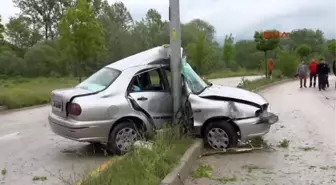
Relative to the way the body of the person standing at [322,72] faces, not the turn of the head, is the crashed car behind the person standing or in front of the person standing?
in front

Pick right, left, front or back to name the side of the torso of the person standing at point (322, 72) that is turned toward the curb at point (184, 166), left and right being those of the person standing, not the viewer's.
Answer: front

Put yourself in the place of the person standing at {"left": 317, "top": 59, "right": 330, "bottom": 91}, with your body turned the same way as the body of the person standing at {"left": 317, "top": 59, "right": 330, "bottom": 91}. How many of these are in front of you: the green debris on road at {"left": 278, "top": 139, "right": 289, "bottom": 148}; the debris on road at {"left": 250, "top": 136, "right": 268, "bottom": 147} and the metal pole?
3

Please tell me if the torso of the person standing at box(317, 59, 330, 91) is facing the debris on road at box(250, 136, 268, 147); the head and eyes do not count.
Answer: yes

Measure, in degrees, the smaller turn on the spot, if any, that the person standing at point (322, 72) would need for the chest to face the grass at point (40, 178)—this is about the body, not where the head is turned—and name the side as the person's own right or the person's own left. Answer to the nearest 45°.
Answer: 0° — they already face it

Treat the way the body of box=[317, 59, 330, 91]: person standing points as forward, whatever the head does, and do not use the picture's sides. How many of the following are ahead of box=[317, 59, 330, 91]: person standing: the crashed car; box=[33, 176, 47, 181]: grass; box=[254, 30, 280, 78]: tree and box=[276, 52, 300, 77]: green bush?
2

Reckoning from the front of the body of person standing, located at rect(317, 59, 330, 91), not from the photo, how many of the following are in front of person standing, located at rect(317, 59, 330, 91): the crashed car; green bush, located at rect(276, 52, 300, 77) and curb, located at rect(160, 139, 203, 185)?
2

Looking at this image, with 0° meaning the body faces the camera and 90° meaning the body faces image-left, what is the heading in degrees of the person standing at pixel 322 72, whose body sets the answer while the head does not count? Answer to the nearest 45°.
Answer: approximately 0°

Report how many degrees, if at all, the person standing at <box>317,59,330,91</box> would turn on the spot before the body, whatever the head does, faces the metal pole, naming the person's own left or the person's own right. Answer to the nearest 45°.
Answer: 0° — they already face it

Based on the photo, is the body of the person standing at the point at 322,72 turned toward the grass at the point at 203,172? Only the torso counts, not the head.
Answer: yes

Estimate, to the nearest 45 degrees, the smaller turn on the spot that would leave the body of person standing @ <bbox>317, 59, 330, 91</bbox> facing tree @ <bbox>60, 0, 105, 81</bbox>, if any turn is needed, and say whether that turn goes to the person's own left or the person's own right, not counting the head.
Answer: approximately 90° to the person's own right

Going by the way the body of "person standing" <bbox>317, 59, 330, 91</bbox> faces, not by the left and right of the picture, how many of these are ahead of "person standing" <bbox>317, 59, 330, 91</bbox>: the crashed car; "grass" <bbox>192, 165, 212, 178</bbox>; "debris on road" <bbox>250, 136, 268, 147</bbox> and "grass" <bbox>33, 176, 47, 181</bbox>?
4

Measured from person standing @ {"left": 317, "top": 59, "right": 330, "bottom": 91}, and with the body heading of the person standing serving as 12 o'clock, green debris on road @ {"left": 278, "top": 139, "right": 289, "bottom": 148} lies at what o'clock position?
The green debris on road is roughly at 12 o'clock from the person standing.
